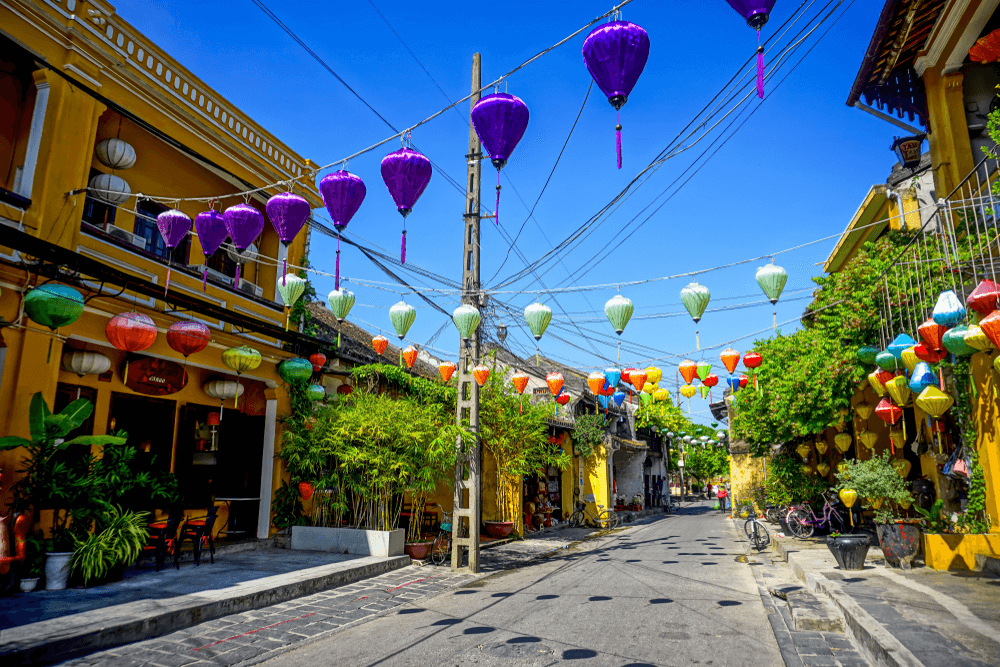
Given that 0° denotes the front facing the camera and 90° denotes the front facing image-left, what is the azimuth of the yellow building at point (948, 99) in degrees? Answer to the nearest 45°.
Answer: approximately 45°

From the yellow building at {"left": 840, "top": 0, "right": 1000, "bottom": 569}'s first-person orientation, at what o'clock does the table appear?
The table is roughly at 1 o'clock from the yellow building.

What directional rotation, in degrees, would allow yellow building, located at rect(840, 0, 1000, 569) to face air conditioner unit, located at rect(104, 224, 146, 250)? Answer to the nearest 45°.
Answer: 0° — it already faces it

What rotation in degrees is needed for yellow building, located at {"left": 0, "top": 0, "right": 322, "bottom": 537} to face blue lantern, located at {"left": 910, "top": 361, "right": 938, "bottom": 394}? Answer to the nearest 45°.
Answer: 0° — it already faces it

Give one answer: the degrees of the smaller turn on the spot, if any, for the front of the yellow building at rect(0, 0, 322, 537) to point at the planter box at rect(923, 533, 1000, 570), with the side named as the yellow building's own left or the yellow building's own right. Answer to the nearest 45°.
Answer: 0° — it already faces it

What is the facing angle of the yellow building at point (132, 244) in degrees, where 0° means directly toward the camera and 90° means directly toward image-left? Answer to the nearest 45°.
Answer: approximately 315°
